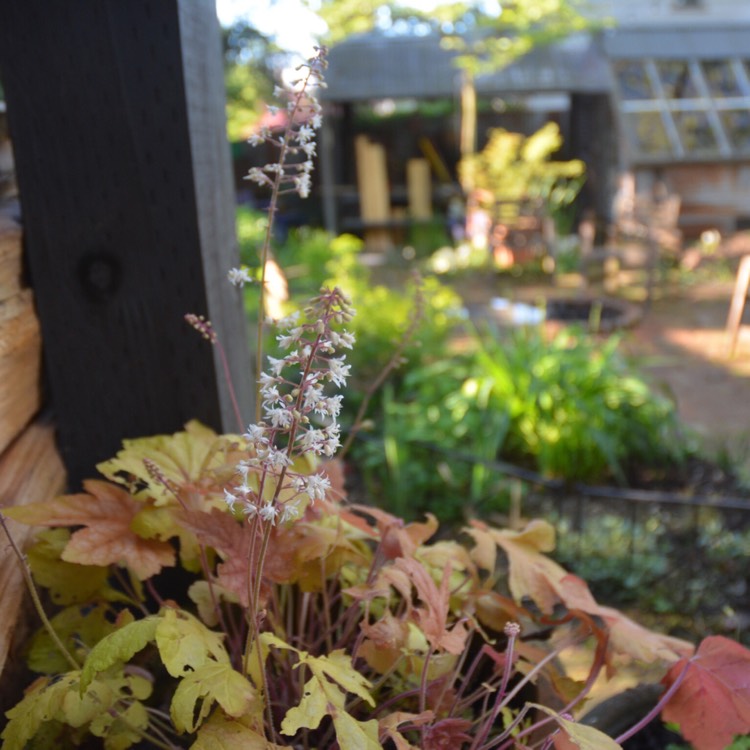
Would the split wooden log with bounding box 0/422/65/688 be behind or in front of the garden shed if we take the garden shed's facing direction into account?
in front

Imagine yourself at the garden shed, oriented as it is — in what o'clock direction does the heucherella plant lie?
The heucherella plant is roughly at 12 o'clock from the garden shed.

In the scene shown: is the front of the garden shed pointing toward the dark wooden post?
yes

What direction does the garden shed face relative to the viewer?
toward the camera

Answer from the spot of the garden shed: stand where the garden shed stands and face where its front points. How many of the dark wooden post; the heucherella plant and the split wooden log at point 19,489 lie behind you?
0
